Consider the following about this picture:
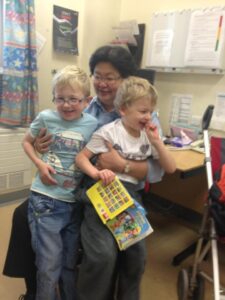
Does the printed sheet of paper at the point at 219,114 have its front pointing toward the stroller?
yes

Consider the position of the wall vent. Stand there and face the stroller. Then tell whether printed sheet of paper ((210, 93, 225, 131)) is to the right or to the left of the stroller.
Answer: left

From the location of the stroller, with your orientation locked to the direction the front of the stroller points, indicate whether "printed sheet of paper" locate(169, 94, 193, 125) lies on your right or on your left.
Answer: on your left

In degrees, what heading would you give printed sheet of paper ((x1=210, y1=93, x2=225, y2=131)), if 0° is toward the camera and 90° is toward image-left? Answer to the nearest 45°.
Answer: approximately 0°

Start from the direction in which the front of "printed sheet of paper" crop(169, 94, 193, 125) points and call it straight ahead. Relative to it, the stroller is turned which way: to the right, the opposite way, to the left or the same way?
to the left

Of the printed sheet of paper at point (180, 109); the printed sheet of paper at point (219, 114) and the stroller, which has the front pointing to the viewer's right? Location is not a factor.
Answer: the stroller

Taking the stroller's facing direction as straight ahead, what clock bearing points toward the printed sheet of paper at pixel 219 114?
The printed sheet of paper is roughly at 9 o'clock from the stroller.

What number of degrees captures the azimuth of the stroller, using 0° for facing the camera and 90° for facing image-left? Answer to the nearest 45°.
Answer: approximately 270°
